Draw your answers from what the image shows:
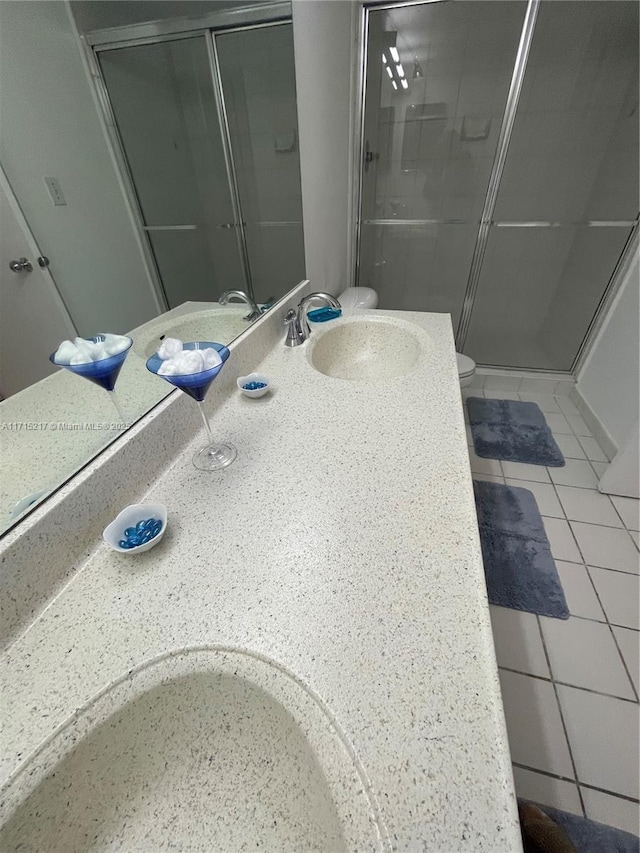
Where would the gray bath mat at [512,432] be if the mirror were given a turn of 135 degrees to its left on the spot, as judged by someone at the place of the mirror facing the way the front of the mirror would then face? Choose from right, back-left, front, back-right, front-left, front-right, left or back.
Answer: right

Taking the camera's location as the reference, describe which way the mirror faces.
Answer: facing the viewer and to the right of the viewer
